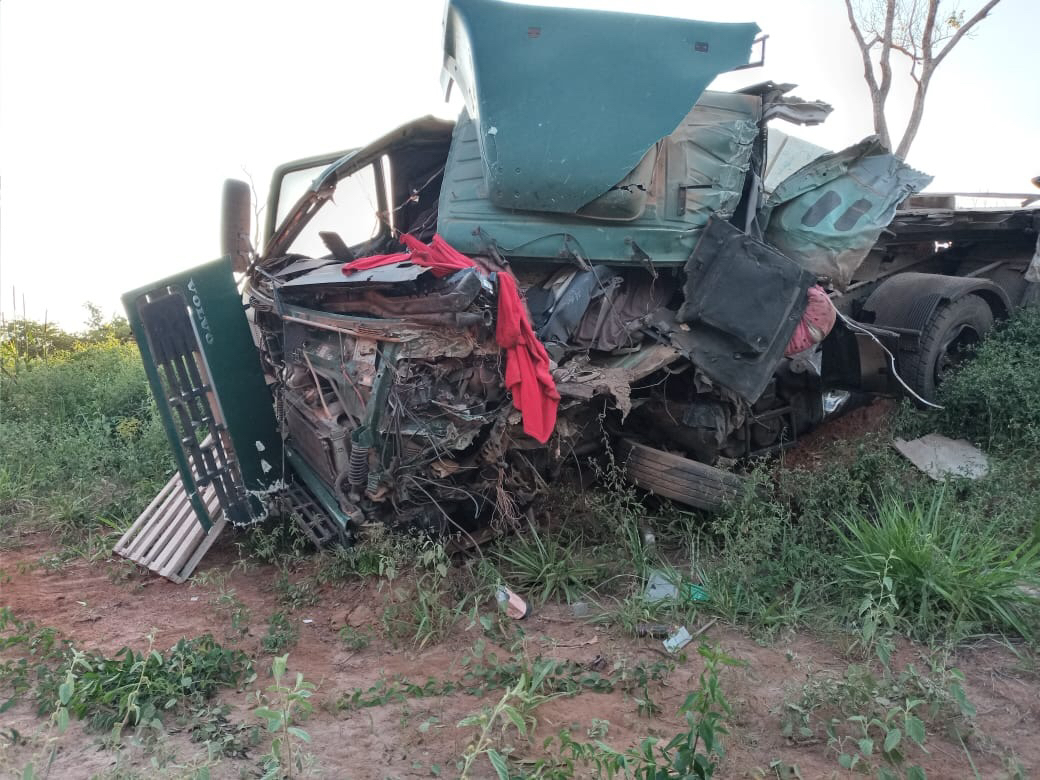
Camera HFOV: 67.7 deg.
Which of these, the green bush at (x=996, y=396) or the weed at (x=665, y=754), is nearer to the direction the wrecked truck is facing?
the weed

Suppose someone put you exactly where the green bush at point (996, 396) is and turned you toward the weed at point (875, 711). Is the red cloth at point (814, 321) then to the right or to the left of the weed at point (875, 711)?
right

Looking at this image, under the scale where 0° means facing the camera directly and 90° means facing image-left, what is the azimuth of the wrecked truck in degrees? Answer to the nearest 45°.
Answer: approximately 45°

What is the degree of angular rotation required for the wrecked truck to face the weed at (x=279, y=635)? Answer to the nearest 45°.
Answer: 0° — it already faces it

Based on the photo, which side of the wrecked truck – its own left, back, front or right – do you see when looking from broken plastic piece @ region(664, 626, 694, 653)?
left

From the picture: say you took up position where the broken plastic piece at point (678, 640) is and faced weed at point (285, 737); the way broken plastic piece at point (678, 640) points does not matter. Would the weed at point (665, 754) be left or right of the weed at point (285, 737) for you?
left

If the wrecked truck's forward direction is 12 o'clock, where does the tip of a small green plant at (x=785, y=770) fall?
The tip of a small green plant is roughly at 10 o'clock from the wrecked truck.

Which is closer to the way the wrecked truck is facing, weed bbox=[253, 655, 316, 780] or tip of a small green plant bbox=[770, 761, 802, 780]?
the weed

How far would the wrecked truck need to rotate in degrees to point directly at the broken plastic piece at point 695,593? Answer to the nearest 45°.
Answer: approximately 90° to its left

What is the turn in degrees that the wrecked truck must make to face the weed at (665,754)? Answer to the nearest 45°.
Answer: approximately 45° to its left

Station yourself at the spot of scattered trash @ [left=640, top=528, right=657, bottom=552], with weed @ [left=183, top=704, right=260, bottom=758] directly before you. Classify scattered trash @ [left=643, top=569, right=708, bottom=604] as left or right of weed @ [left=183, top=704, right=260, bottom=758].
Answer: left
